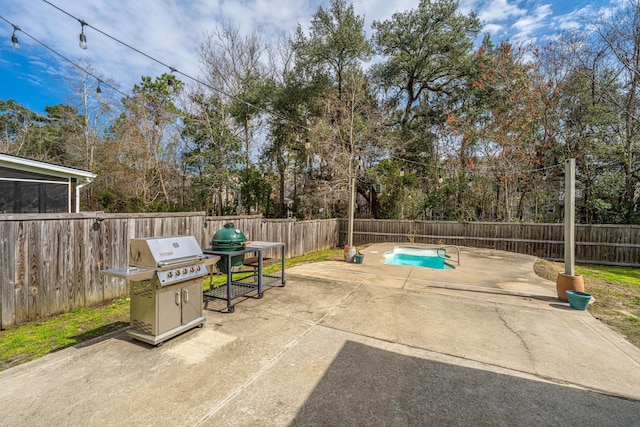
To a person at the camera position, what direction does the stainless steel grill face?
facing the viewer and to the right of the viewer

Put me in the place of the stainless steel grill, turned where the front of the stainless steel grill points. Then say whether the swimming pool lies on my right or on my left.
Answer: on my left

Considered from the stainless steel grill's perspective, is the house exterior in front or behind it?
behind

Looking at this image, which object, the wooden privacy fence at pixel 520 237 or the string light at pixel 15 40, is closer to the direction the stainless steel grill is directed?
the wooden privacy fence

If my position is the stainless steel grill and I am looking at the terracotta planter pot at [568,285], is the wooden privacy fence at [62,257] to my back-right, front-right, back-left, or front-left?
back-left

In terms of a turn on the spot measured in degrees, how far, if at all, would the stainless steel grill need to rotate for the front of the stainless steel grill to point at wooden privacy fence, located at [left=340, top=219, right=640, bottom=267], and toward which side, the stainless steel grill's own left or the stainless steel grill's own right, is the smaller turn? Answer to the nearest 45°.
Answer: approximately 45° to the stainless steel grill's own left

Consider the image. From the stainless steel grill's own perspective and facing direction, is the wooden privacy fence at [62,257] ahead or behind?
behind

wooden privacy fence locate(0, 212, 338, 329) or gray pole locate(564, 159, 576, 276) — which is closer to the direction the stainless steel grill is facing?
the gray pole

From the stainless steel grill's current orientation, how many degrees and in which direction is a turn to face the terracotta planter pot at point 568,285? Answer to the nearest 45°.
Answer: approximately 45° to its left

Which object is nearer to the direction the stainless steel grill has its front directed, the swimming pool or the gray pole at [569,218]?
the gray pole
